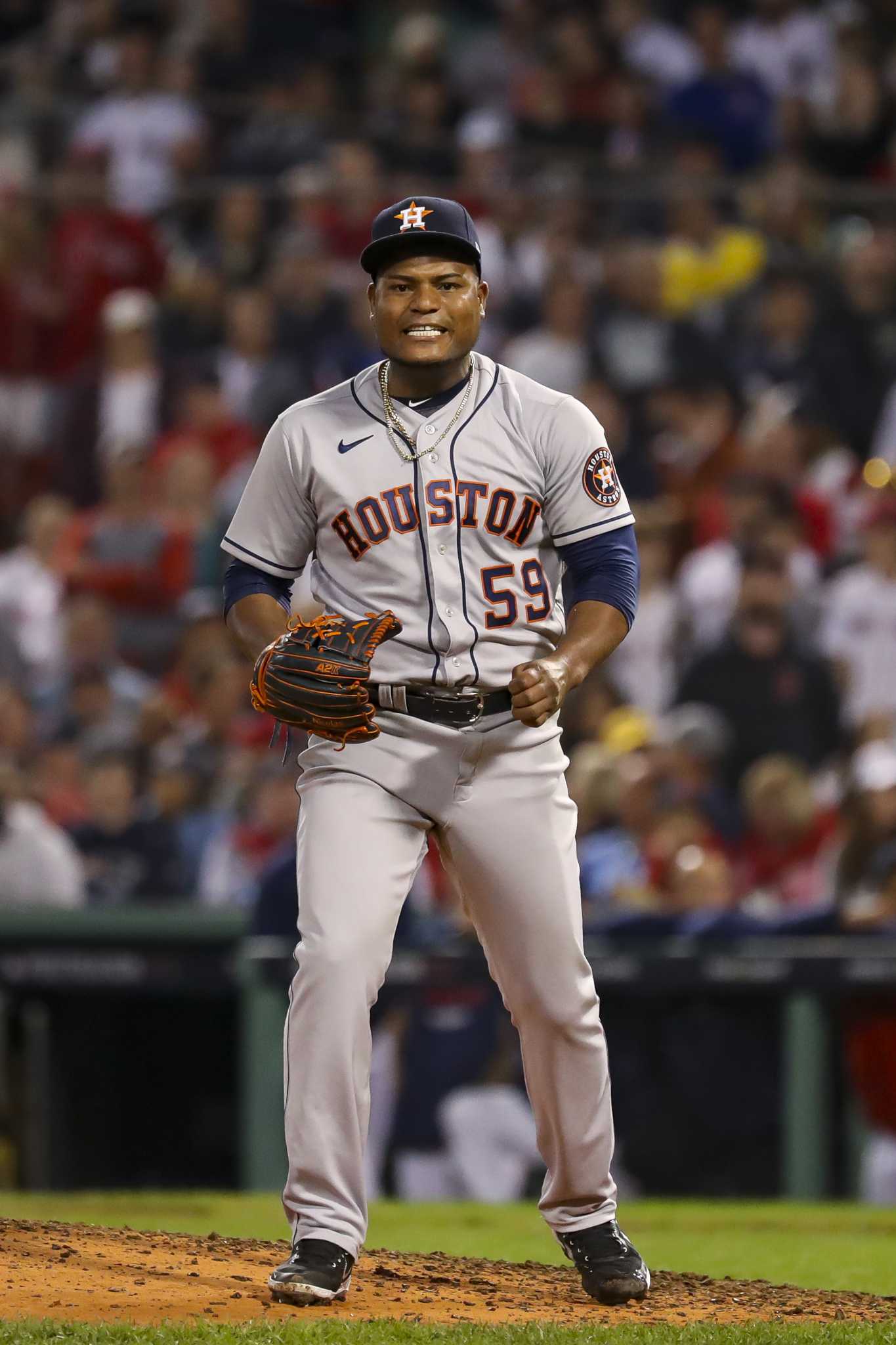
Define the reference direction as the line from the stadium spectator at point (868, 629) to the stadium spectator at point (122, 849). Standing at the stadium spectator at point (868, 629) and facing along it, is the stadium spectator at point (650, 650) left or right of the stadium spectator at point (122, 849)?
right

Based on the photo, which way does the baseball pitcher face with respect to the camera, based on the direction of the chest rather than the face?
toward the camera

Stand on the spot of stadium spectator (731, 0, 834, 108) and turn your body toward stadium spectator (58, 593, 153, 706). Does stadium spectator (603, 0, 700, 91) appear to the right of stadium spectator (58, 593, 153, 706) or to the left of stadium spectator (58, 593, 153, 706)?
right

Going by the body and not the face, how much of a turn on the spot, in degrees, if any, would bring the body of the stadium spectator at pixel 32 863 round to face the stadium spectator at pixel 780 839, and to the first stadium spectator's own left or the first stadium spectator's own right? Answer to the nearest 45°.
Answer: approximately 90° to the first stadium spectator's own left

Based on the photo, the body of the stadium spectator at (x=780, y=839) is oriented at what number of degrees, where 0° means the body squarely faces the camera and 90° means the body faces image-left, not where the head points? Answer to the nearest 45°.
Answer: approximately 0°

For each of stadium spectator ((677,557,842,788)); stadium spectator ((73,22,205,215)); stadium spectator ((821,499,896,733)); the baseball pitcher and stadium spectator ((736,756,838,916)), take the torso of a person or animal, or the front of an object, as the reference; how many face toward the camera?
5

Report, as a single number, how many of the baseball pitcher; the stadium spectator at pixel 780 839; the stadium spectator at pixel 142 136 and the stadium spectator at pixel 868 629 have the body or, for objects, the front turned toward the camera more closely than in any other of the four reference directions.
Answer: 4

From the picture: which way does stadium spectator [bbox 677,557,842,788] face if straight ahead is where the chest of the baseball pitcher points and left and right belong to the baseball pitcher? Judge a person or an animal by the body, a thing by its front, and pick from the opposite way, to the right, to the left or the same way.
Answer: the same way

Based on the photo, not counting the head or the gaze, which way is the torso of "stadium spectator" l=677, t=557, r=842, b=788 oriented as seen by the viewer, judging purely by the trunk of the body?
toward the camera

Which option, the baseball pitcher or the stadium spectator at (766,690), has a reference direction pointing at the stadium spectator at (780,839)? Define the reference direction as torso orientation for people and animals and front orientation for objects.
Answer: the stadium spectator at (766,690)

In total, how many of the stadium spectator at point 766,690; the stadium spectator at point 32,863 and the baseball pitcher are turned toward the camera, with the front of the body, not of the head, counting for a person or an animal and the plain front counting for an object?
3

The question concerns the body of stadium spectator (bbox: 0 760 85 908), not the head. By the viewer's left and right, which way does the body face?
facing the viewer

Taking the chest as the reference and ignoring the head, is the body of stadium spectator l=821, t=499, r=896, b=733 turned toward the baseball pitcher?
yes

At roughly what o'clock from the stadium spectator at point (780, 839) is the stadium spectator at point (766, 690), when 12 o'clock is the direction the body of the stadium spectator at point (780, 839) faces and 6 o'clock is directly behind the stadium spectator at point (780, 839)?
the stadium spectator at point (766, 690) is roughly at 6 o'clock from the stadium spectator at point (780, 839).

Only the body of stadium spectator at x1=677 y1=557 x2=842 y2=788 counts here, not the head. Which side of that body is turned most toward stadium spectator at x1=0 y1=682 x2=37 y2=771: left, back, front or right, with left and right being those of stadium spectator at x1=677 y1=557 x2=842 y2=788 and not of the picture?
right

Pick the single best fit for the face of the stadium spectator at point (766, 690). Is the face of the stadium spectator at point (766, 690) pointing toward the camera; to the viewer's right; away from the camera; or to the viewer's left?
toward the camera

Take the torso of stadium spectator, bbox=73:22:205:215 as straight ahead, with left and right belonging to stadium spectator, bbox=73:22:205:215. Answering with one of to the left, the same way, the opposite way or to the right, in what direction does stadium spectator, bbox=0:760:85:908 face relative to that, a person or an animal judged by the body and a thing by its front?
the same way
